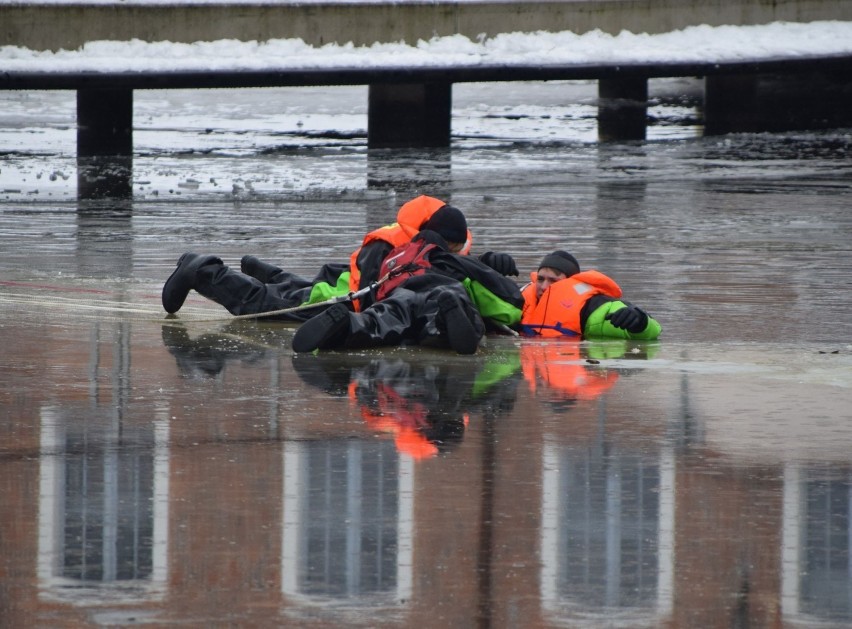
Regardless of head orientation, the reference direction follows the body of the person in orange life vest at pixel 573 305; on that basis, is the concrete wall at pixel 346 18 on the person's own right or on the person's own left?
on the person's own right

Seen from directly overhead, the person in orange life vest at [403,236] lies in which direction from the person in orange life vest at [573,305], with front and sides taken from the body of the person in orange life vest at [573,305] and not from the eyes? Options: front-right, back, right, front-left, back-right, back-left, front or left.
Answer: front-right

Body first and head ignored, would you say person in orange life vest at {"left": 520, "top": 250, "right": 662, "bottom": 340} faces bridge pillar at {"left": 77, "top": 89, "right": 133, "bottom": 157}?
no

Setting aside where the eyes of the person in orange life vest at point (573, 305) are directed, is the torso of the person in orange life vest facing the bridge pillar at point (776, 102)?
no

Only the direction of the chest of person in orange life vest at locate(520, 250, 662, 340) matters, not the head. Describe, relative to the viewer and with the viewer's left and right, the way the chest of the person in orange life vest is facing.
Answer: facing the viewer and to the left of the viewer

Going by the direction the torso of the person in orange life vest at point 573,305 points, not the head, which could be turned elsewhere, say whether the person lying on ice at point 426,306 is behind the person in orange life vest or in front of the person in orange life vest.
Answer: in front

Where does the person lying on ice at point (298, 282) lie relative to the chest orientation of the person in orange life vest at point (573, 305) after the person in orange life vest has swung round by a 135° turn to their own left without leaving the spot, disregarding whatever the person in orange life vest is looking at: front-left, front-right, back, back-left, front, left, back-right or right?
back

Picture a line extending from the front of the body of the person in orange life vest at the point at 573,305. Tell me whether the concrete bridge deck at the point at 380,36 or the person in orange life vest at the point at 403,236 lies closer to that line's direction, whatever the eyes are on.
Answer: the person in orange life vest

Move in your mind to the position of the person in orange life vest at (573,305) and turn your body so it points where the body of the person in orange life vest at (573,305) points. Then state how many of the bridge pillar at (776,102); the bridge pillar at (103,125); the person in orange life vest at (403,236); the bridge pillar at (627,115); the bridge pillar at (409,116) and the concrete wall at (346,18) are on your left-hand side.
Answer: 0

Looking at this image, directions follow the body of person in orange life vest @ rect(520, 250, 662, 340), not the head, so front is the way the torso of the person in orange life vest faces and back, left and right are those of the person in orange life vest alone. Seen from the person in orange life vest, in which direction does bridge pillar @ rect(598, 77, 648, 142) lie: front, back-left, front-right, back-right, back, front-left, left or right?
back-right

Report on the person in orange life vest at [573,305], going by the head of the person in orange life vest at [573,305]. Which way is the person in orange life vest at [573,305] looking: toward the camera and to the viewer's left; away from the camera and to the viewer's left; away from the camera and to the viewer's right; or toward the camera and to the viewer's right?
toward the camera and to the viewer's left

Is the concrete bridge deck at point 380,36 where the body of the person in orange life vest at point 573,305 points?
no

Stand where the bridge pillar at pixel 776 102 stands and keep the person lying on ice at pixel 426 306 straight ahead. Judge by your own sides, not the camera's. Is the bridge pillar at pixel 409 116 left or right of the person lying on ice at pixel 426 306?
right

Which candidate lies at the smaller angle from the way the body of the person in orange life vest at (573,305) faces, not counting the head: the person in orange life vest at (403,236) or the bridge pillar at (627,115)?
the person in orange life vest
